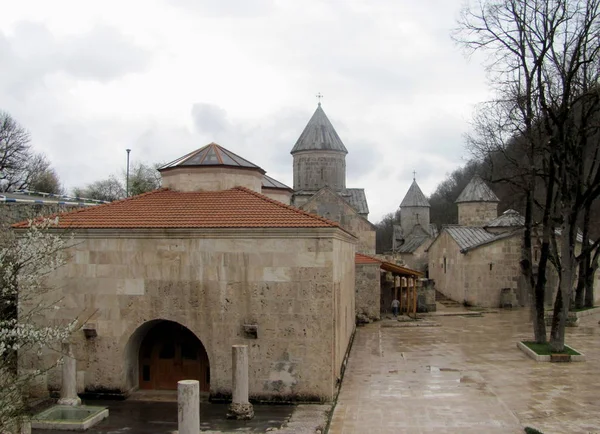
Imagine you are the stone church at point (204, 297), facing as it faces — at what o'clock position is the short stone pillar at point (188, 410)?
The short stone pillar is roughly at 12 o'clock from the stone church.

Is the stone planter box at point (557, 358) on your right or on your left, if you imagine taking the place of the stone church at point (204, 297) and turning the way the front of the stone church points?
on your left

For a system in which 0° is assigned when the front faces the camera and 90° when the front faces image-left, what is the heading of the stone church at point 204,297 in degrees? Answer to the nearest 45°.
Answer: approximately 0°

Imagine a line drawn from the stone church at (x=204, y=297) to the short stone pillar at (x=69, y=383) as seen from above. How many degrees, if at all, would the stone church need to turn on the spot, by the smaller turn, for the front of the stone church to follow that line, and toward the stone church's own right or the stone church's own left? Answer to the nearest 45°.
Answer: approximately 90° to the stone church's own right
